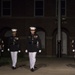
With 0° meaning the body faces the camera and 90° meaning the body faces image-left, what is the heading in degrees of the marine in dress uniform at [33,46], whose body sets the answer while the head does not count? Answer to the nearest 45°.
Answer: approximately 0°
